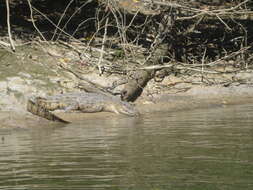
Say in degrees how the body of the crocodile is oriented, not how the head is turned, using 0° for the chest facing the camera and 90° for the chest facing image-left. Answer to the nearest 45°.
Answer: approximately 270°
